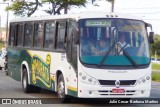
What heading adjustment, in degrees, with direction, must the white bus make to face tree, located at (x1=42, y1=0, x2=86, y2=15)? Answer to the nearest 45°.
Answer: approximately 135° to its left

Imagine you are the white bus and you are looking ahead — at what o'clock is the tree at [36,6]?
The tree is roughly at 7 o'clock from the white bus.

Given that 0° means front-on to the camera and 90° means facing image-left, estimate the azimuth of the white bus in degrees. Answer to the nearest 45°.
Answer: approximately 315°

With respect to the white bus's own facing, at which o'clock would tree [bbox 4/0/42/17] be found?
The tree is roughly at 7 o'clock from the white bus.
